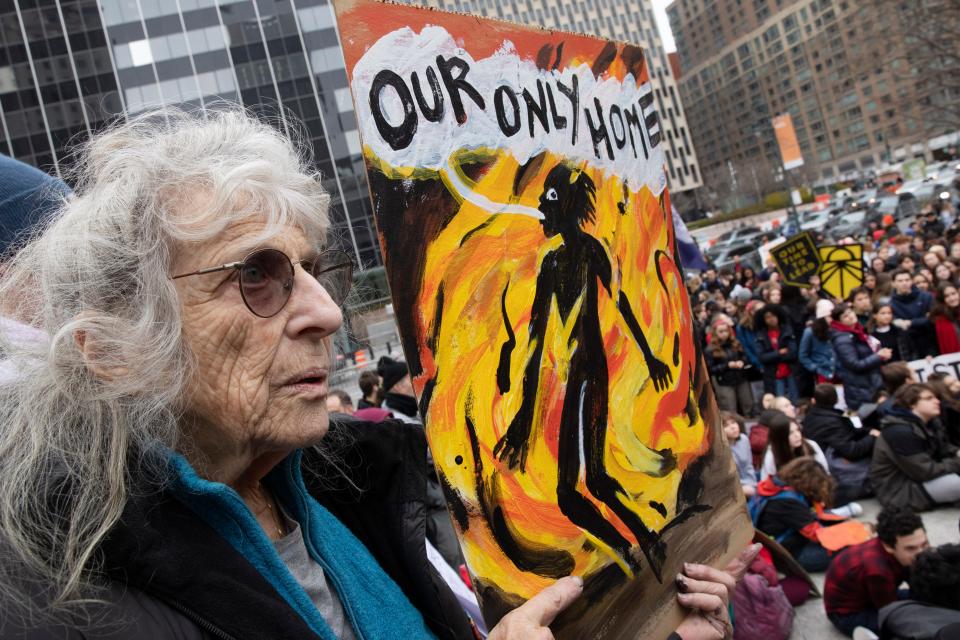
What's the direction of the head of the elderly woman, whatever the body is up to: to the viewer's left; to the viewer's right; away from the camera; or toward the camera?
to the viewer's right

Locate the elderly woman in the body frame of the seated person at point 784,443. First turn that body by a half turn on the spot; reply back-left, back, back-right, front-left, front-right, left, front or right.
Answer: back-left

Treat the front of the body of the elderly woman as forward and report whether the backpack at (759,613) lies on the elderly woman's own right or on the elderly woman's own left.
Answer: on the elderly woman's own left

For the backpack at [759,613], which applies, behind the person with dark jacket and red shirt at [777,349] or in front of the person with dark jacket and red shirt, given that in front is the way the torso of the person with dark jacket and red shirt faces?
in front
